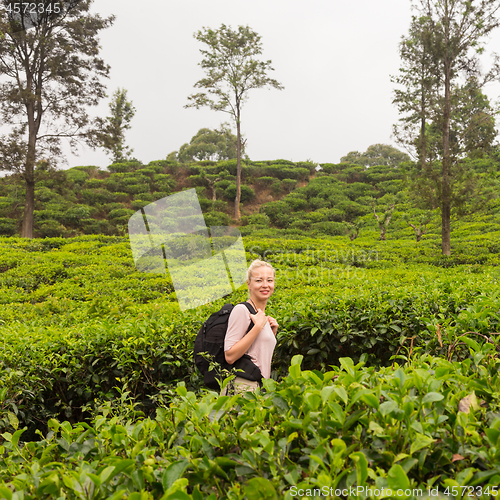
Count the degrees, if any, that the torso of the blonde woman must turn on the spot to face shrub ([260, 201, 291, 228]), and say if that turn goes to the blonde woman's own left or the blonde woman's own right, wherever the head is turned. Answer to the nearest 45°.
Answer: approximately 135° to the blonde woman's own left

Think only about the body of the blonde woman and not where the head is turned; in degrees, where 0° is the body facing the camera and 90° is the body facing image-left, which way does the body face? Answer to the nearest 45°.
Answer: approximately 315°

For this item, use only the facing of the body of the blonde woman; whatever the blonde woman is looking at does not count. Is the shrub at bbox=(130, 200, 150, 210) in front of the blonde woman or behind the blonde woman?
behind

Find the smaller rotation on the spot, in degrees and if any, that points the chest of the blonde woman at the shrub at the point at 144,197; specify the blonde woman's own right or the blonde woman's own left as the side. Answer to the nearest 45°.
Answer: approximately 135° to the blonde woman's own left

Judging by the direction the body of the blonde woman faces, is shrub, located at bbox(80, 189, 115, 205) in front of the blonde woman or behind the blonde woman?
behind

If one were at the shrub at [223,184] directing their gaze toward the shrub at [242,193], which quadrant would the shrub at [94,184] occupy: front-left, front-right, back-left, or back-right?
back-right
